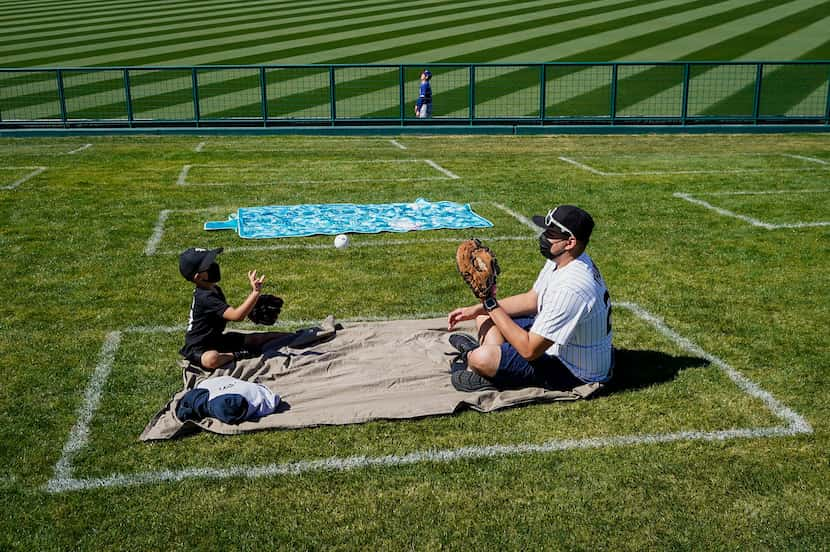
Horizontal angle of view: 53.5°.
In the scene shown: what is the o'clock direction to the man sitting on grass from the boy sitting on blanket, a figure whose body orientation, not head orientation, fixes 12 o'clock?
The man sitting on grass is roughly at 1 o'clock from the boy sitting on blanket.

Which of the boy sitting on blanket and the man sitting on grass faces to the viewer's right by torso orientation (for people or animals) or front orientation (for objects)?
the boy sitting on blanket

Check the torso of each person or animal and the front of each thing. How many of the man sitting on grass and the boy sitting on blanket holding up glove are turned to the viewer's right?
1

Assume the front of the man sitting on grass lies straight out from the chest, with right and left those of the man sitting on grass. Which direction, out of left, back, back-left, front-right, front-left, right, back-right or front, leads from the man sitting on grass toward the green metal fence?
right

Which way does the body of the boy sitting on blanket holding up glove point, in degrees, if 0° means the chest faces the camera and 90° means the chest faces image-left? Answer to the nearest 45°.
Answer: approximately 270°

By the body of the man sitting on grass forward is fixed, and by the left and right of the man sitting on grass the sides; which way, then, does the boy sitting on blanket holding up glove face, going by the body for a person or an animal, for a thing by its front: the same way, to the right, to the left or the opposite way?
the opposite way

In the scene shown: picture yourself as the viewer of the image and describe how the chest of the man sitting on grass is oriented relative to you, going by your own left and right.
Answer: facing to the left of the viewer

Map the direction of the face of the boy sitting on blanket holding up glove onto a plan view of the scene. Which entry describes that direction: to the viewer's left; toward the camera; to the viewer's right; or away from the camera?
to the viewer's right

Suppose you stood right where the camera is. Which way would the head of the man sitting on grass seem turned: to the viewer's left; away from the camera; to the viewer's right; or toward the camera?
to the viewer's left
